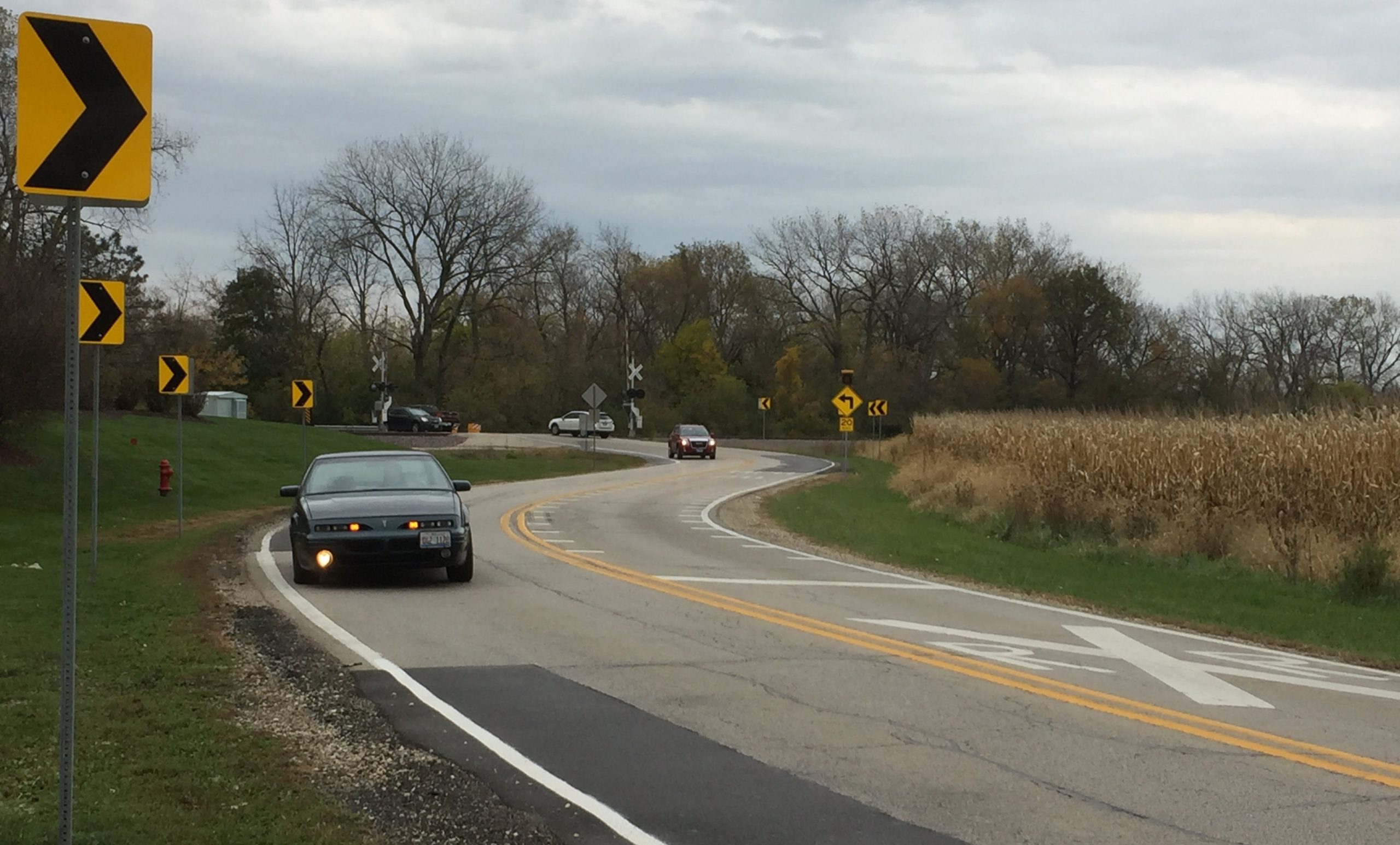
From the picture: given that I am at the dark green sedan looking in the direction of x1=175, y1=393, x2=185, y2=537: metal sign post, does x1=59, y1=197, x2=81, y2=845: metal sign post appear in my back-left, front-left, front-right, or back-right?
back-left

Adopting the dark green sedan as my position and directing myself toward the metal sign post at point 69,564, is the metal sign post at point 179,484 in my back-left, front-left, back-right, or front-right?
back-right

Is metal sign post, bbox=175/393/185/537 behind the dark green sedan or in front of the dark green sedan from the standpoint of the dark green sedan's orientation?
behind

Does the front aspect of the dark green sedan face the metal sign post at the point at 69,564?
yes

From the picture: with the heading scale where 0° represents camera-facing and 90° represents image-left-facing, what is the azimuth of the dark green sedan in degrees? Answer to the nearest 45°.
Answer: approximately 0°
